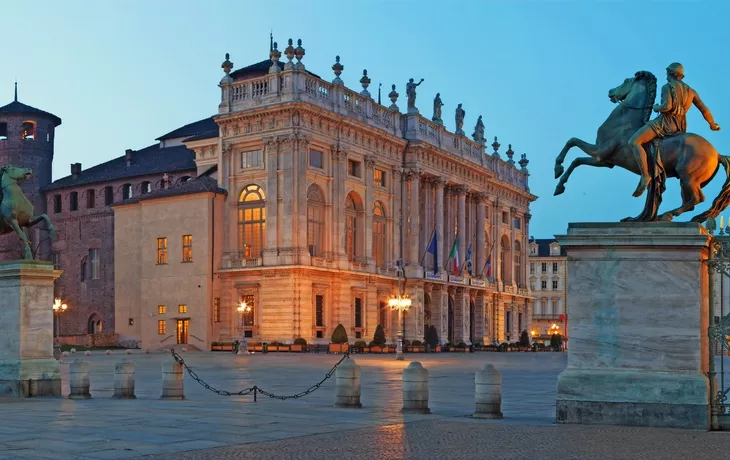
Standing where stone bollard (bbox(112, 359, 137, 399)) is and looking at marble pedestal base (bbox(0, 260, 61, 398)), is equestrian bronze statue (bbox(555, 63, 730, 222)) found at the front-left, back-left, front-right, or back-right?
back-left

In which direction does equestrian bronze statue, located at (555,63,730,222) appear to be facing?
to the viewer's left

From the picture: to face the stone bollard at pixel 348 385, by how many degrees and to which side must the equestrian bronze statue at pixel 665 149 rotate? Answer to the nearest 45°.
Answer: approximately 45° to its right
